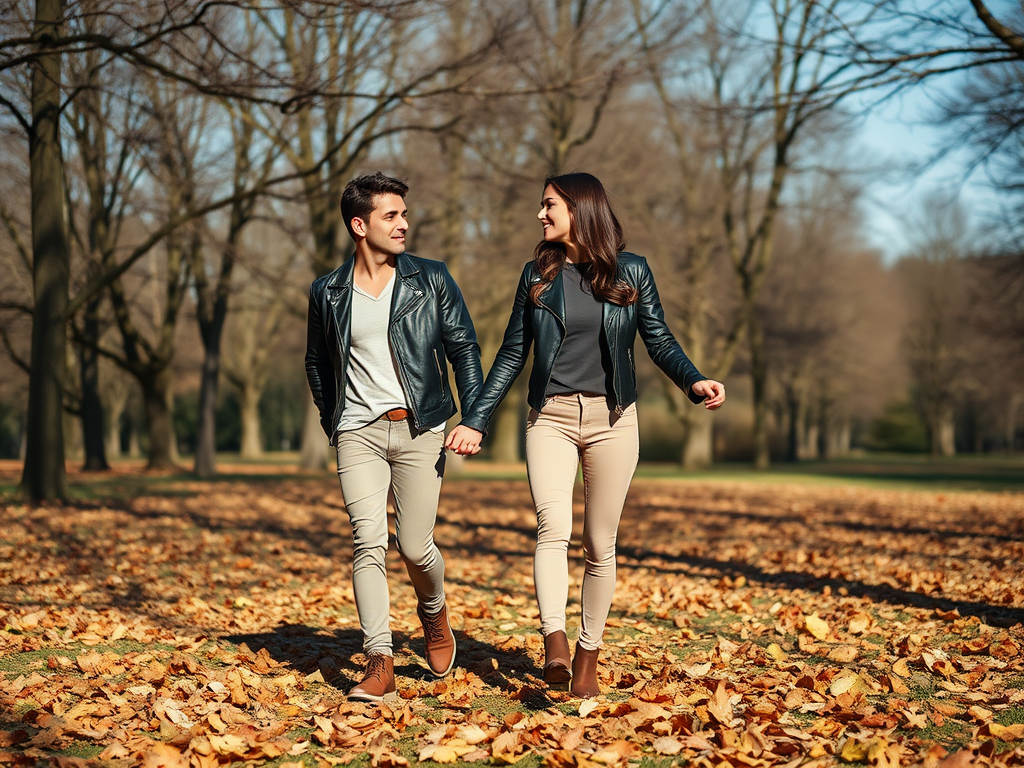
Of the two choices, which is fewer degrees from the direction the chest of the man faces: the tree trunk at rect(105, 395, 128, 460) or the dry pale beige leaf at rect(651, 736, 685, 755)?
the dry pale beige leaf

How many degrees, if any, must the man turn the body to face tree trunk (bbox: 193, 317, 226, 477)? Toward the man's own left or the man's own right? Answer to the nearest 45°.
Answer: approximately 180°

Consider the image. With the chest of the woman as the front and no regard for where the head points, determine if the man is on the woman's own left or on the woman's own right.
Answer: on the woman's own right

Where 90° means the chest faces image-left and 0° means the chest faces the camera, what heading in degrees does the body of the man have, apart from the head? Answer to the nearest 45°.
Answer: approximately 0°

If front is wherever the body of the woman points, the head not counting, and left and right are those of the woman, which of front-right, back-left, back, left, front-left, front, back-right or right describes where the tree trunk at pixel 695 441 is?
back

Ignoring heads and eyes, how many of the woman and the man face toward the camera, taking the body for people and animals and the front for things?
2
